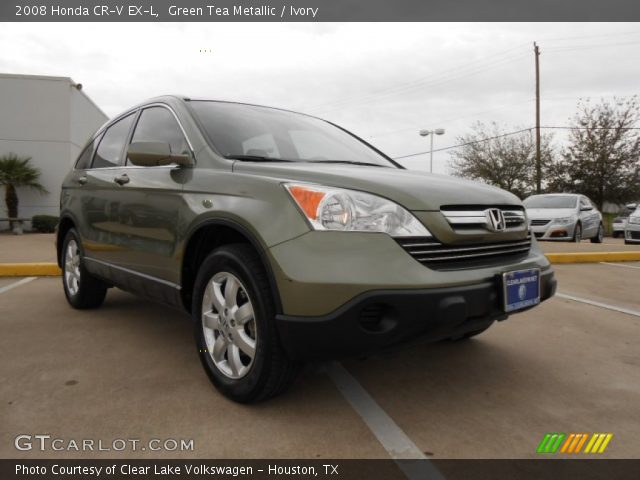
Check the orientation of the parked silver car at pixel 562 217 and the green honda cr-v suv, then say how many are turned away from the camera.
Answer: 0

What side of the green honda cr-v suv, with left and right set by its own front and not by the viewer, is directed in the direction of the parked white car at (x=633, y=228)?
left

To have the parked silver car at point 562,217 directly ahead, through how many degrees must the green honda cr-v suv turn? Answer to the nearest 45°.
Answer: approximately 90° to its left

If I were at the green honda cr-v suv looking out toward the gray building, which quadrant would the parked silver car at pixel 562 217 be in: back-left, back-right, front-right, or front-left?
front-right

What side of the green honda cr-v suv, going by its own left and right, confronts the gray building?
back

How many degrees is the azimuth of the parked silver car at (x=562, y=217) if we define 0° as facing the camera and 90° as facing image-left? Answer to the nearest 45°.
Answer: approximately 45°

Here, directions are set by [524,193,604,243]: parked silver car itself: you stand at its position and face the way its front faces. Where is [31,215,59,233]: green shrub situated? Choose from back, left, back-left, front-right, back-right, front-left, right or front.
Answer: front-right

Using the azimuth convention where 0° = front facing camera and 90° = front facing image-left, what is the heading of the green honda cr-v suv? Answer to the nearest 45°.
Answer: approximately 315°
